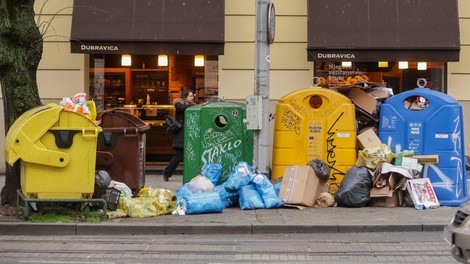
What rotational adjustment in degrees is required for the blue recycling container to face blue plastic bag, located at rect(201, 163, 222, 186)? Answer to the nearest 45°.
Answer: approximately 90° to its right

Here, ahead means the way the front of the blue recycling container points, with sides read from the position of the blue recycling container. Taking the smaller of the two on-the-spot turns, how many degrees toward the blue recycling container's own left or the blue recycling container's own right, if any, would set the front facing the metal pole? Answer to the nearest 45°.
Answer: approximately 90° to the blue recycling container's own right

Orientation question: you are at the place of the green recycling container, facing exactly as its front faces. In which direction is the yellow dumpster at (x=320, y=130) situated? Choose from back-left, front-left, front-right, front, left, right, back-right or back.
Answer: left

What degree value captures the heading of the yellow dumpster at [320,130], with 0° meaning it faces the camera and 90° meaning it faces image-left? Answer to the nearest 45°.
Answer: approximately 0°

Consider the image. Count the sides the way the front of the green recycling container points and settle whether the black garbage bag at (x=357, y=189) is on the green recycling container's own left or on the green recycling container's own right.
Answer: on the green recycling container's own left

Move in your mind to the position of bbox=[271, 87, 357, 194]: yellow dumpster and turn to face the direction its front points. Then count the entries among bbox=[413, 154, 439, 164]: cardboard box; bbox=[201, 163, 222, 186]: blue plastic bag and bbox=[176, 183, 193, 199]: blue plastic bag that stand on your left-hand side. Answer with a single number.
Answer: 1
